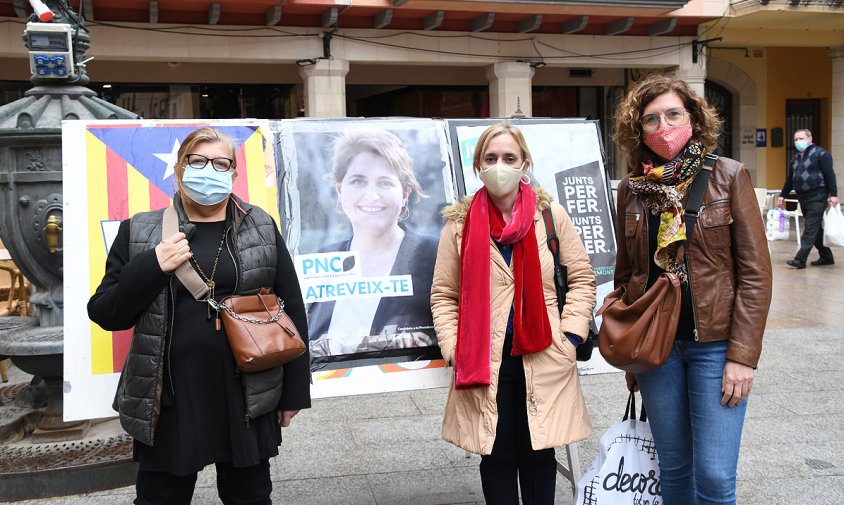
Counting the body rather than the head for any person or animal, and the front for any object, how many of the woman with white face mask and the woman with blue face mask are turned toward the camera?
2

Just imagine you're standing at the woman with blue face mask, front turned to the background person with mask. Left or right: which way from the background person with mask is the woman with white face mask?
right

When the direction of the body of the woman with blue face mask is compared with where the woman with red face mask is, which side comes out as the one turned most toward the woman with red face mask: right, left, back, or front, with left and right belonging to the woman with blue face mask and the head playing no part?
left

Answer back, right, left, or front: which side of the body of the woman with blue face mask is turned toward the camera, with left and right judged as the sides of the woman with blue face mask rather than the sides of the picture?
front

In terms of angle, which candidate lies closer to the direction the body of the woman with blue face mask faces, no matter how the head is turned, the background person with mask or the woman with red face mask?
the woman with red face mask

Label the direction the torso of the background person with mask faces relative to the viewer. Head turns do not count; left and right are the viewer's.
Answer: facing the viewer and to the left of the viewer

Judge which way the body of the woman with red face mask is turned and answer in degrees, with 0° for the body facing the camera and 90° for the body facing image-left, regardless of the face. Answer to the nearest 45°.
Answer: approximately 45°
